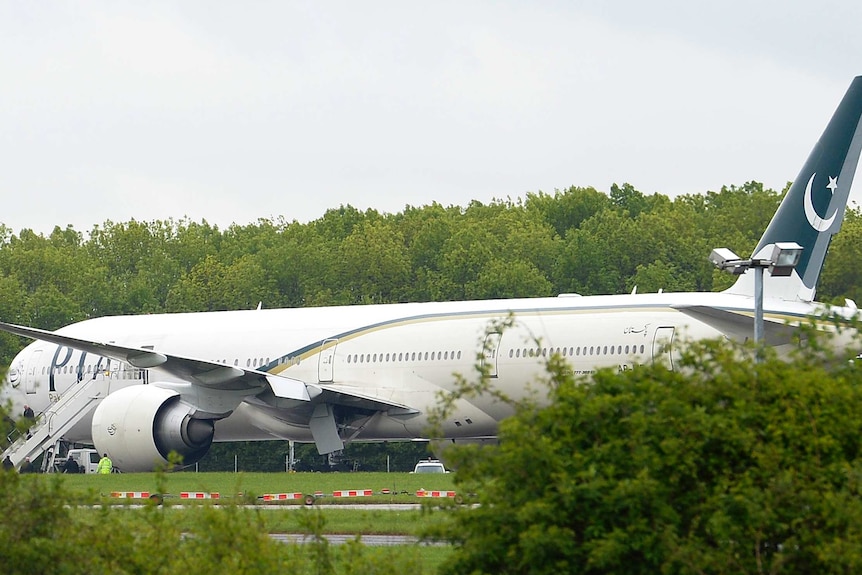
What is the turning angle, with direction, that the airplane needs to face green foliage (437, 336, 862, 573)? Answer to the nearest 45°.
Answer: approximately 135° to its left

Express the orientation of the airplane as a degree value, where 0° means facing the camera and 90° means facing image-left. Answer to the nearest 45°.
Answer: approximately 135°

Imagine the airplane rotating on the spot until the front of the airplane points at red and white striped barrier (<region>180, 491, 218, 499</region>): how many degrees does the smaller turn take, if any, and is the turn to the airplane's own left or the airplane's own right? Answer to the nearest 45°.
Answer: approximately 90° to the airplane's own left

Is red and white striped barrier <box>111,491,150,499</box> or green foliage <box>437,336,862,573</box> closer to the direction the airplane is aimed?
the red and white striped barrier

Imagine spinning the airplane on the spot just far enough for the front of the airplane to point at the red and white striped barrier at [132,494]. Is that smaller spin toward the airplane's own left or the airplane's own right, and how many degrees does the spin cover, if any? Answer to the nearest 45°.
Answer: approximately 90° to the airplane's own left
